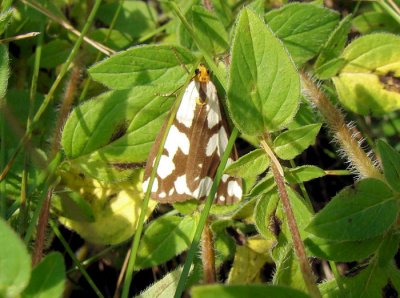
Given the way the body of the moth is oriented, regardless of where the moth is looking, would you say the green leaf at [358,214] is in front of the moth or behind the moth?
behind

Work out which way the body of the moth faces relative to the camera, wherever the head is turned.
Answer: away from the camera
